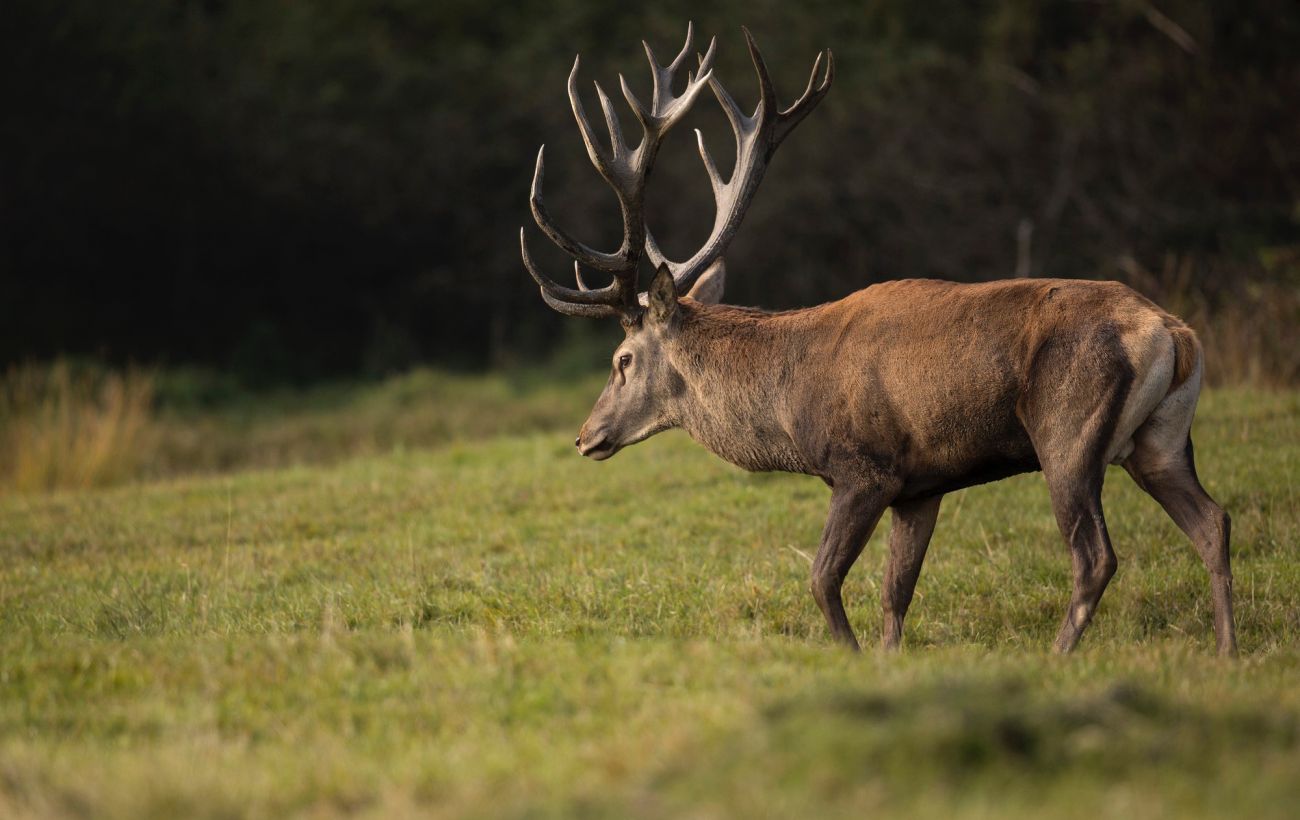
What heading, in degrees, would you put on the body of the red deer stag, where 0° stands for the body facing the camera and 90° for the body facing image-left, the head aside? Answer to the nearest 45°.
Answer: approximately 90°
